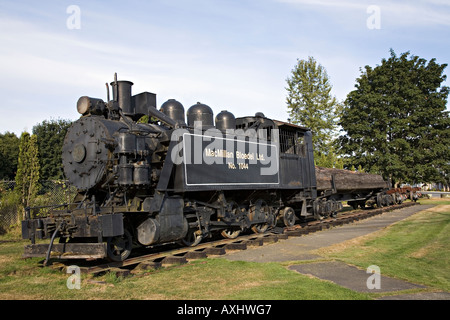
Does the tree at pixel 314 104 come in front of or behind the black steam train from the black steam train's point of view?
behind

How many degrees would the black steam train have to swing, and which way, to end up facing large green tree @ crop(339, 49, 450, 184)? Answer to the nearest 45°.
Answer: approximately 180°

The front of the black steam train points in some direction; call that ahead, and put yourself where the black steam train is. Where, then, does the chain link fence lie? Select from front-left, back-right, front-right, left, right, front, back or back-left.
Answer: right

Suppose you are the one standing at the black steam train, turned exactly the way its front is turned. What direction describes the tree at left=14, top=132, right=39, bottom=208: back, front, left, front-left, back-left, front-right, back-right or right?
right

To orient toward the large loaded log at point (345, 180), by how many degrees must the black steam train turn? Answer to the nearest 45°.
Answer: approximately 180°

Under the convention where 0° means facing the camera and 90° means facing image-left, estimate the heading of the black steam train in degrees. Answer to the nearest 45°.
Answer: approximately 45°
